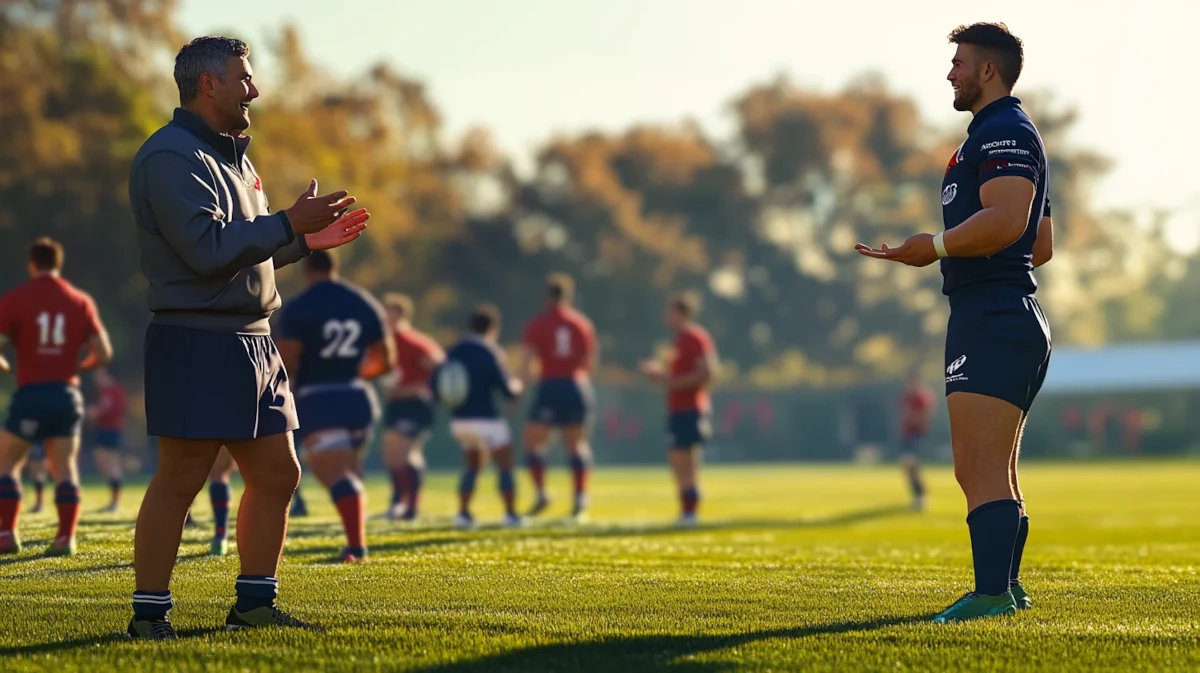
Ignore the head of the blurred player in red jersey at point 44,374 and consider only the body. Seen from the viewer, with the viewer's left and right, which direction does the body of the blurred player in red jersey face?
facing away from the viewer

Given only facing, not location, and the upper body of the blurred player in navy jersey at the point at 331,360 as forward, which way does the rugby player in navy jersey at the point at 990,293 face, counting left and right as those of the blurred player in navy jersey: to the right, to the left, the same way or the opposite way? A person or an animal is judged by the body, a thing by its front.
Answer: to the left

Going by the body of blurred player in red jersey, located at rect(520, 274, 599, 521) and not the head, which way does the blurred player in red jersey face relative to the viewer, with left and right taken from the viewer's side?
facing away from the viewer

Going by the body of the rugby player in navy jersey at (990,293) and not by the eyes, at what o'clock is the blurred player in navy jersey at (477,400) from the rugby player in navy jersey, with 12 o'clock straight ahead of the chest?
The blurred player in navy jersey is roughly at 2 o'clock from the rugby player in navy jersey.

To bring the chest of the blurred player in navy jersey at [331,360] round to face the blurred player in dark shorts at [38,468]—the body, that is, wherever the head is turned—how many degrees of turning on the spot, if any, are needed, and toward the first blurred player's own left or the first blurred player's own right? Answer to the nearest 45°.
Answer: approximately 45° to the first blurred player's own left

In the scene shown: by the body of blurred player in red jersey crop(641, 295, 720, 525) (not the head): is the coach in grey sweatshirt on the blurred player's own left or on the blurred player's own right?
on the blurred player's own left

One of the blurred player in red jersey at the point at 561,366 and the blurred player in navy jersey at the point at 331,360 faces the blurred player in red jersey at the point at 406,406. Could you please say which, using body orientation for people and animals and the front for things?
the blurred player in navy jersey

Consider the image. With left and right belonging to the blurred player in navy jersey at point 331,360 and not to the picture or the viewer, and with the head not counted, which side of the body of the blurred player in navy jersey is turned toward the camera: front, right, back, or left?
back

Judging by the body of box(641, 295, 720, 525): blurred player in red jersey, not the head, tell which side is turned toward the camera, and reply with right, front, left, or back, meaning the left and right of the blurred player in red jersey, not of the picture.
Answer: left

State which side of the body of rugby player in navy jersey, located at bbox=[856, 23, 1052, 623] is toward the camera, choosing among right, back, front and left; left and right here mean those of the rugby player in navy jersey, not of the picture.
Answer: left

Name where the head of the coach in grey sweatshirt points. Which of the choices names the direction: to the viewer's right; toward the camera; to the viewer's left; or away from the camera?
to the viewer's right

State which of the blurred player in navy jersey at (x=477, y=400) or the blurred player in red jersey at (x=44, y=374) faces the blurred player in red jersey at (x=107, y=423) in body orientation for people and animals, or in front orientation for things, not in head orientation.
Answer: the blurred player in red jersey at (x=44, y=374)

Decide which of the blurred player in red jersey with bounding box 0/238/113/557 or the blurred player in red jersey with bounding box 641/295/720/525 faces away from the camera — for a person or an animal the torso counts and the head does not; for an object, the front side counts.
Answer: the blurred player in red jersey with bounding box 0/238/113/557

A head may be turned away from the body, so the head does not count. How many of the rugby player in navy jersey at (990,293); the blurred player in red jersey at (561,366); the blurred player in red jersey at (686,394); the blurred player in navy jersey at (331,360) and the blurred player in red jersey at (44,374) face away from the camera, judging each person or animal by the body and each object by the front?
3

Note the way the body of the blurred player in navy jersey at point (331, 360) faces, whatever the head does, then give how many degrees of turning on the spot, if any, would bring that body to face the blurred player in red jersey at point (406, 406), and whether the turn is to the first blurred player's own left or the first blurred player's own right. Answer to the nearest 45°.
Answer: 0° — they already face them
